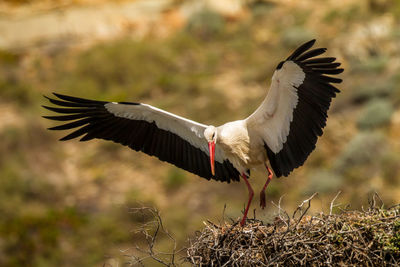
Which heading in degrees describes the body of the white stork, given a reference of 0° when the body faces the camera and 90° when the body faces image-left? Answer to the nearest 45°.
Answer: approximately 45°
